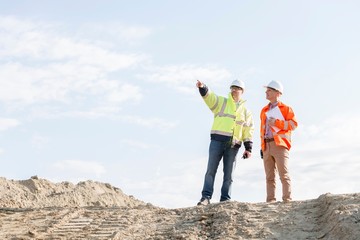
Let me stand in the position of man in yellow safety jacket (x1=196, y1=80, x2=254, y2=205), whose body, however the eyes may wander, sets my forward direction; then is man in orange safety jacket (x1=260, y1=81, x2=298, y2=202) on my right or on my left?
on my left

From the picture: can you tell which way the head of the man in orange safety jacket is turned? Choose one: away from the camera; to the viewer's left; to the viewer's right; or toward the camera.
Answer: to the viewer's left

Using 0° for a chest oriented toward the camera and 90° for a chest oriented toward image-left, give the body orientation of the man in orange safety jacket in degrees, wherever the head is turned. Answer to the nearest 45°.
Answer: approximately 45°

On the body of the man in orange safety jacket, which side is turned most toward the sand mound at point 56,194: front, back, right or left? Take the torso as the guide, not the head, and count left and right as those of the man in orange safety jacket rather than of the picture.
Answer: right

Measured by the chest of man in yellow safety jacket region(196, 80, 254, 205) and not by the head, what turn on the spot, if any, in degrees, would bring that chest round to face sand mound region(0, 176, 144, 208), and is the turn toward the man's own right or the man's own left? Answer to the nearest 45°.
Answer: approximately 135° to the man's own right

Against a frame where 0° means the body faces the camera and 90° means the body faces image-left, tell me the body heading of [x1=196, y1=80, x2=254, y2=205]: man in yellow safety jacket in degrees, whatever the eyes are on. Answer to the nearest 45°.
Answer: approximately 0°

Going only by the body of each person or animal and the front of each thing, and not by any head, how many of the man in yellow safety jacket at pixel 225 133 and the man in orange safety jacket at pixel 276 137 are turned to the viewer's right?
0
